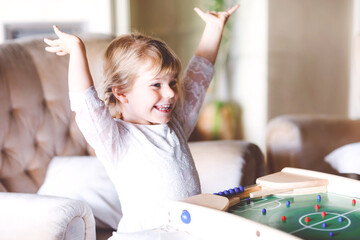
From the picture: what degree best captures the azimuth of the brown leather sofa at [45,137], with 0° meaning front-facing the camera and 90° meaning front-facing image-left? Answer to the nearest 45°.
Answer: approximately 315°

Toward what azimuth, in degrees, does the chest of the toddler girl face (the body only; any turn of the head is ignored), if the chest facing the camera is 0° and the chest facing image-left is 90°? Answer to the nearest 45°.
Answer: approximately 315°

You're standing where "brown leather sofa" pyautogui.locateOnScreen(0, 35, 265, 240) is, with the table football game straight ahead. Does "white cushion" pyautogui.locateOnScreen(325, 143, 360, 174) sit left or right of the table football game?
left
